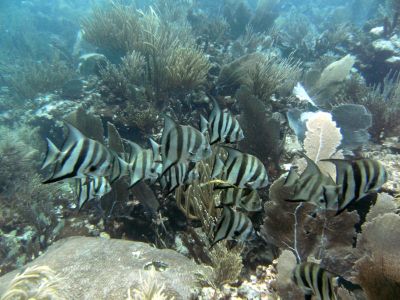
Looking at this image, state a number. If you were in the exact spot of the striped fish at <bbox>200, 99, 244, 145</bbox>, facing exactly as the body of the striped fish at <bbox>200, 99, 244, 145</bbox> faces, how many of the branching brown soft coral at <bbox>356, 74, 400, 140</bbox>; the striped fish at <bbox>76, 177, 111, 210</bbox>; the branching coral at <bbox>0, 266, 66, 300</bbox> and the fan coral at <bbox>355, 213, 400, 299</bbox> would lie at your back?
2

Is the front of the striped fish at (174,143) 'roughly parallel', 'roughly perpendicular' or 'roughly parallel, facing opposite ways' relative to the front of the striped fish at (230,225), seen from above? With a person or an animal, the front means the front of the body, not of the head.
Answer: roughly parallel

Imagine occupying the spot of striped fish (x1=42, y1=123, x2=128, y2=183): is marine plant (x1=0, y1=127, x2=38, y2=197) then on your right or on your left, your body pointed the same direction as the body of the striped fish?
on your left

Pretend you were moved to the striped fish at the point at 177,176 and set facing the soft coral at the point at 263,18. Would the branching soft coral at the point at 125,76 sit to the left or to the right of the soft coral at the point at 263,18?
left
